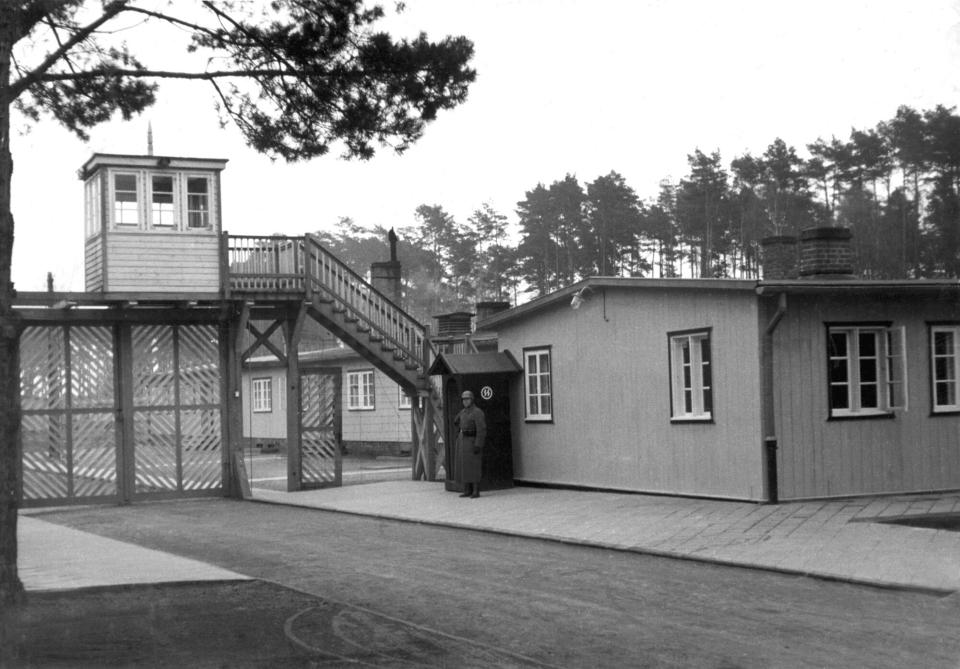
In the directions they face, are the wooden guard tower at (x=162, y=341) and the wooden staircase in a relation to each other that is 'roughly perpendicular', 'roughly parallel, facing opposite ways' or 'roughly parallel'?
roughly perpendicular

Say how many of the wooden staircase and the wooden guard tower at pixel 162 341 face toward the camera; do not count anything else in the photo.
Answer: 1

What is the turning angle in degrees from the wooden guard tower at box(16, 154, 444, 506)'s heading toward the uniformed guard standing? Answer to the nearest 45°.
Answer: approximately 45° to its left

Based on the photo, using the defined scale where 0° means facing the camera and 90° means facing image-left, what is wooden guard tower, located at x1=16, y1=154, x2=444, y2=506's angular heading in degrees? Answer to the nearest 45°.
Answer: approximately 0°

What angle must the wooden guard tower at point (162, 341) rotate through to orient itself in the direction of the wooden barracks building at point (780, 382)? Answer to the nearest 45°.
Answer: approximately 45° to its left
